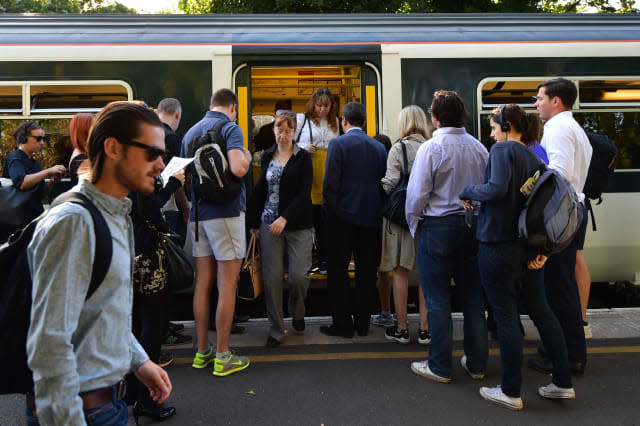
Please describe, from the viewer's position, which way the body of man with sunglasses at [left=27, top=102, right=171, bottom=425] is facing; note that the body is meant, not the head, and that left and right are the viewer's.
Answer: facing to the right of the viewer

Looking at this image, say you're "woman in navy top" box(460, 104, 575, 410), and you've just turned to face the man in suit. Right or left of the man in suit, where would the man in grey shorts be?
left

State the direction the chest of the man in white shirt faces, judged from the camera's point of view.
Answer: to the viewer's left

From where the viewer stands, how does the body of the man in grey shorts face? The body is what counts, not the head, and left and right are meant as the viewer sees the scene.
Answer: facing away from the viewer and to the right of the viewer

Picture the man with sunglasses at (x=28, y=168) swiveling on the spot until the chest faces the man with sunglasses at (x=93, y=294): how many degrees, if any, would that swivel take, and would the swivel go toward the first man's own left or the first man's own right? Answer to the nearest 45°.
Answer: approximately 90° to the first man's own right

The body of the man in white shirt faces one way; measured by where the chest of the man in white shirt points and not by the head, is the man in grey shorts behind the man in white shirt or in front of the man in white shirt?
in front

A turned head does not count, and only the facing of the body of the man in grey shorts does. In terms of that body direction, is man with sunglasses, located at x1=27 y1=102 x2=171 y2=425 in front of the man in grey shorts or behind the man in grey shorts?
behind

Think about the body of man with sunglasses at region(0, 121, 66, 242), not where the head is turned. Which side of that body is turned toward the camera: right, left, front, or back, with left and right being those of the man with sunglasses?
right

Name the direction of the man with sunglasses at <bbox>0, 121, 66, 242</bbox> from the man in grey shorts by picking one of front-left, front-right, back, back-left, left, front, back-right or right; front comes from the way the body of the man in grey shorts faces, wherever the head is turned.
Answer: left

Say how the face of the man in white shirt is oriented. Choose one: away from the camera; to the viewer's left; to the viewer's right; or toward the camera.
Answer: to the viewer's left

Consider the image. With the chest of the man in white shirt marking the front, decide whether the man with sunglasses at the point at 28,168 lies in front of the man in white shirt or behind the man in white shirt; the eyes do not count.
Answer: in front
